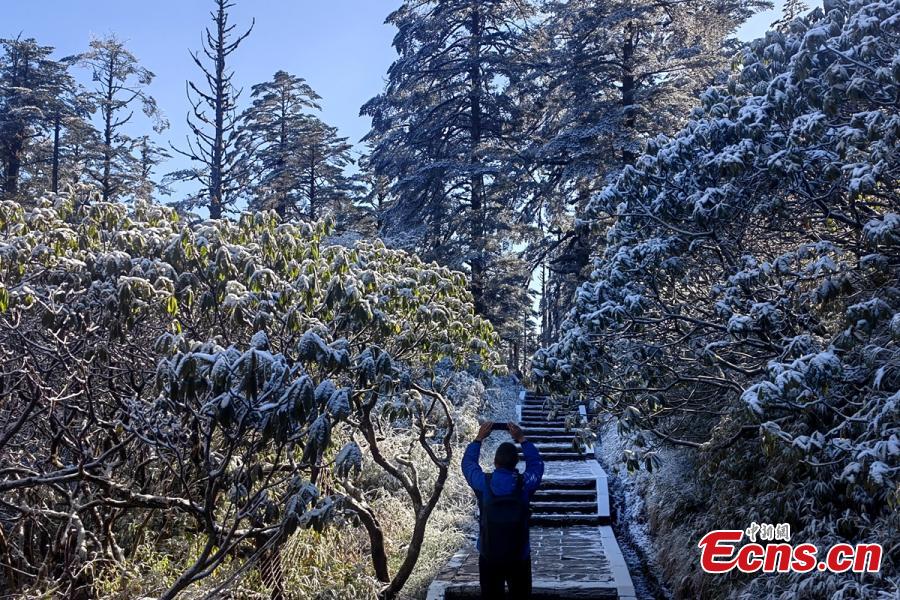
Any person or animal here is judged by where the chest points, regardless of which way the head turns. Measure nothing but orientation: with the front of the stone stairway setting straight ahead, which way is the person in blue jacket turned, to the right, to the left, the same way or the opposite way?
the opposite way

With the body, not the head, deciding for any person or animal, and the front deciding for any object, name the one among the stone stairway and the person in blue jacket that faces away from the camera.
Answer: the person in blue jacket

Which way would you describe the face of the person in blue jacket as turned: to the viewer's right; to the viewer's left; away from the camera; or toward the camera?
away from the camera

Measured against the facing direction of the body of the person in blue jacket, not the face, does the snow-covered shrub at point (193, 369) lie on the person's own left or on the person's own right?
on the person's own left

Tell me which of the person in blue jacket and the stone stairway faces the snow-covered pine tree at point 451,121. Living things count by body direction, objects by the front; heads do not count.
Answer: the person in blue jacket

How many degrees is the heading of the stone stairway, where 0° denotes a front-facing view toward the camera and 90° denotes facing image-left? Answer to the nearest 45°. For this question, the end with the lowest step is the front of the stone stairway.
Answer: approximately 0°

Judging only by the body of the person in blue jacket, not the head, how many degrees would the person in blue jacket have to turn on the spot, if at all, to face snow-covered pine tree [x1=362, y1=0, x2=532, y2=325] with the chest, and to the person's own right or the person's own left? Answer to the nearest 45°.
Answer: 0° — they already face it

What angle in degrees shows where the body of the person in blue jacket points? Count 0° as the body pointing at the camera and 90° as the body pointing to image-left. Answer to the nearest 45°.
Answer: approximately 180°

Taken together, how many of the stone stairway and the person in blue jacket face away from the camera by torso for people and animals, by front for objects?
1
